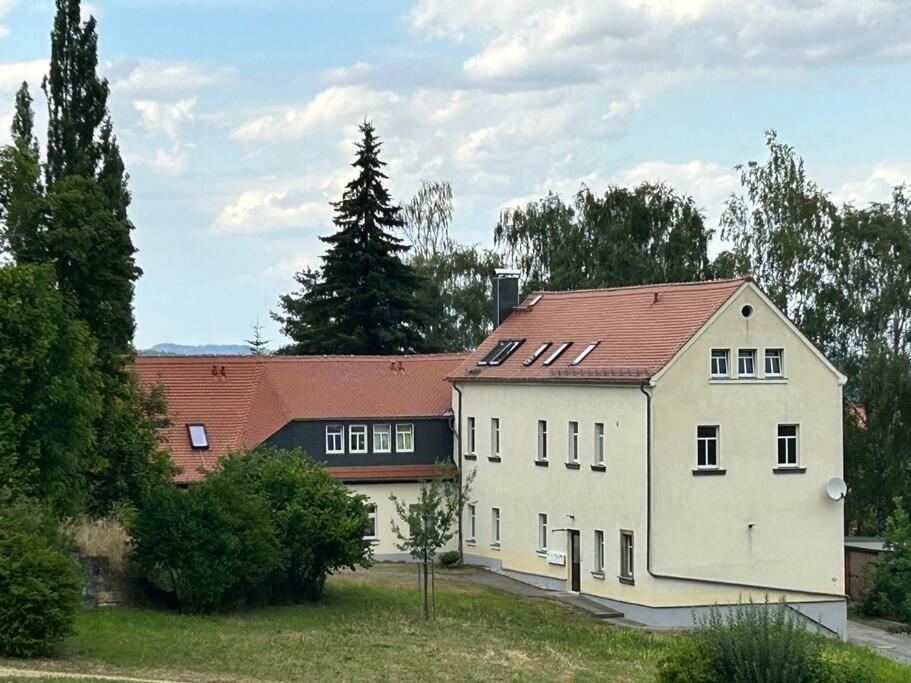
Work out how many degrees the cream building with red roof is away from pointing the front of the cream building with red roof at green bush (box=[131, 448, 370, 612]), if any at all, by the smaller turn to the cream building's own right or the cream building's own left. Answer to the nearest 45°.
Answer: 0° — it already faces it

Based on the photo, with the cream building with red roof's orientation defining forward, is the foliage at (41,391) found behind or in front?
in front

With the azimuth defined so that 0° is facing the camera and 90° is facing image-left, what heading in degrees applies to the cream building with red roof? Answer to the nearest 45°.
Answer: approximately 45°

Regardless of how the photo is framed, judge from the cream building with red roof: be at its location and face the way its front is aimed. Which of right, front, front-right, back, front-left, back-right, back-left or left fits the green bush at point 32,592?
front

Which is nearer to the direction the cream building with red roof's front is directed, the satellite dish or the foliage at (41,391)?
the foliage

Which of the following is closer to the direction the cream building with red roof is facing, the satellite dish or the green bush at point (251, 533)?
the green bush

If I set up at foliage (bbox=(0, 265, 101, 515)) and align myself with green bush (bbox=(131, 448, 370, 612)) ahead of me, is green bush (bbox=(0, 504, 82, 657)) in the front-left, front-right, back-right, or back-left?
front-right

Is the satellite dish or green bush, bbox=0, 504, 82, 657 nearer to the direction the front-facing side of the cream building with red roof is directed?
the green bush
